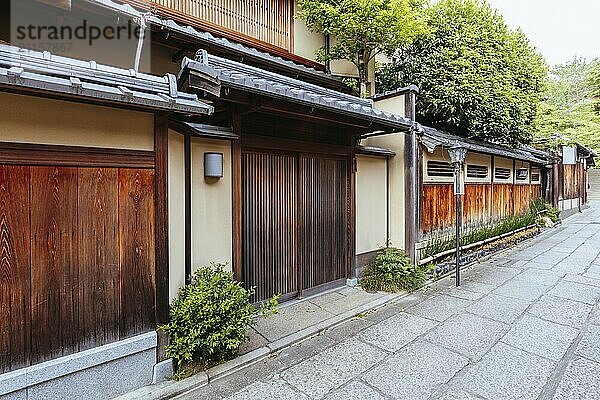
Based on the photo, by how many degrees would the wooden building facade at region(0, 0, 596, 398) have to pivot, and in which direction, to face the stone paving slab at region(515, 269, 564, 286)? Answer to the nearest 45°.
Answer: approximately 90° to its left

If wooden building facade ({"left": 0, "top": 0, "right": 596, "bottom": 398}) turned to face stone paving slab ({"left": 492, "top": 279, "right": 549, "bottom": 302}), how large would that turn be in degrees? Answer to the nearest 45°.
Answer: approximately 90° to its left

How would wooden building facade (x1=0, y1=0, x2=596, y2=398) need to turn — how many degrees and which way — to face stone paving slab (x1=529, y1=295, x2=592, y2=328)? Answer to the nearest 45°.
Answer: approximately 45° to its left

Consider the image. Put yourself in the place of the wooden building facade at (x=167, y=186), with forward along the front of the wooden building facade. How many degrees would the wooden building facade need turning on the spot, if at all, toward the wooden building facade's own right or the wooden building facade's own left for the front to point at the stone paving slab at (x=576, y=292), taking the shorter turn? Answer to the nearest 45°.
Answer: approximately 45° to the wooden building facade's own left

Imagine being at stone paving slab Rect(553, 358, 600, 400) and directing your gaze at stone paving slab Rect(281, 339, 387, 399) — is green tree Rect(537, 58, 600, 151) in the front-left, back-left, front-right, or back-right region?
back-right

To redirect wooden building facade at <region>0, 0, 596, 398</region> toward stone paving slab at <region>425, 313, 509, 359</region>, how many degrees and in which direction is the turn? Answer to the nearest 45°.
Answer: approximately 45° to its left

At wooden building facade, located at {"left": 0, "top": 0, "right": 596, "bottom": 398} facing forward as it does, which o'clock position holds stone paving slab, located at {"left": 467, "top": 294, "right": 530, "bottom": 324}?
The stone paving slab is roughly at 10 o'clock from the wooden building facade.

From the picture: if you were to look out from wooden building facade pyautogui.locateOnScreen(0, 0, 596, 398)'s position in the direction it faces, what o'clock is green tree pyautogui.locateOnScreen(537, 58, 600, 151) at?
The green tree is roughly at 9 o'clock from the wooden building facade.

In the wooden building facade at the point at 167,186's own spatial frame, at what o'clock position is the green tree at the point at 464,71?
The green tree is roughly at 9 o'clock from the wooden building facade.

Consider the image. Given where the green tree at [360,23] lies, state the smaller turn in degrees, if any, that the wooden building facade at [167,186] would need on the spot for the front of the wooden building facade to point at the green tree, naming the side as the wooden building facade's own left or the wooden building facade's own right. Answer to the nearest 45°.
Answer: approximately 90° to the wooden building facade's own left

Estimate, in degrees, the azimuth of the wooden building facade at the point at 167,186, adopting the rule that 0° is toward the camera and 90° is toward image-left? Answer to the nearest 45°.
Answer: approximately 315°
